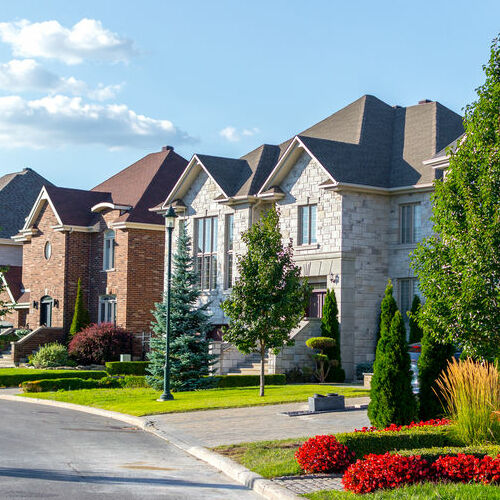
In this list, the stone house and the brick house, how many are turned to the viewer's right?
0

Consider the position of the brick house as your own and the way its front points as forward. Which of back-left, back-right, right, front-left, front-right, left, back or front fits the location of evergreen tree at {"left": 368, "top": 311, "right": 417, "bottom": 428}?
front-left

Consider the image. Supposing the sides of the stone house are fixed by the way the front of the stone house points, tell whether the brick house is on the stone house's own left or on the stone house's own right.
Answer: on the stone house's own right

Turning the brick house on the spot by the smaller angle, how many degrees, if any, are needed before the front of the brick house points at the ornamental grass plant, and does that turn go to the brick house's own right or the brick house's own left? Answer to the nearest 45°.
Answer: approximately 45° to the brick house's own left

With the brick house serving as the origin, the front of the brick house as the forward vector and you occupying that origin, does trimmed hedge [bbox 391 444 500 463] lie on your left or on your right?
on your left

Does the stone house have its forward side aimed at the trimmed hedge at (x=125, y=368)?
no

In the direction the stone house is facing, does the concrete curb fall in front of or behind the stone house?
in front

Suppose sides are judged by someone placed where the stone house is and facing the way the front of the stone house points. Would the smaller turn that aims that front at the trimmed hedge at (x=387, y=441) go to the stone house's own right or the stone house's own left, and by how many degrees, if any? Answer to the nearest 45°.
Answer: approximately 45° to the stone house's own left

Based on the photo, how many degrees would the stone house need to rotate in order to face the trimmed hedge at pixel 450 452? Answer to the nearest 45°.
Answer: approximately 45° to its left

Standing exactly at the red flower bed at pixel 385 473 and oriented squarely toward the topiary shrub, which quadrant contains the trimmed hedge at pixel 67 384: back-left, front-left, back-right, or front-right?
front-left

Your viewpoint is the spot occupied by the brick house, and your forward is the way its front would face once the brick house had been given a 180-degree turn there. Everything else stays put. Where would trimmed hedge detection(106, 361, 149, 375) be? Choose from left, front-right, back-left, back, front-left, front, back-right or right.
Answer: back-right

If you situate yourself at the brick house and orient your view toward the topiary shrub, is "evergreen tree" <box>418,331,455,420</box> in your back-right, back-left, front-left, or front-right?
front-right

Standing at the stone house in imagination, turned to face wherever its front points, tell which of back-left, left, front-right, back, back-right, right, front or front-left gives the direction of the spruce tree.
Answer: front

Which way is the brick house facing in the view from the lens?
facing the viewer and to the left of the viewer

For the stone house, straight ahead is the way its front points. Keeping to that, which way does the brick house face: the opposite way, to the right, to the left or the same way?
the same way

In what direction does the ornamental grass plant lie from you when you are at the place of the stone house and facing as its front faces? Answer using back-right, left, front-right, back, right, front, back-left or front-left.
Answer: front-left
